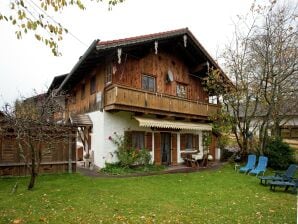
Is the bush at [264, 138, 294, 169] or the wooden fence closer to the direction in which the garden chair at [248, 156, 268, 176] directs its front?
the wooden fence

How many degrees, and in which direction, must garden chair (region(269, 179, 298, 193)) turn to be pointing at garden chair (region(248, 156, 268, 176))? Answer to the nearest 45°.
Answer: approximately 90° to its right

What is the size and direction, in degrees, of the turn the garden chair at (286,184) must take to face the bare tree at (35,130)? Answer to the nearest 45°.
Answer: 0° — it already faces it

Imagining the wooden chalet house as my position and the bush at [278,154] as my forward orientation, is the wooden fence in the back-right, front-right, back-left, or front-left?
back-right

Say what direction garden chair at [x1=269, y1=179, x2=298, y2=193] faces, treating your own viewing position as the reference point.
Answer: facing to the left of the viewer

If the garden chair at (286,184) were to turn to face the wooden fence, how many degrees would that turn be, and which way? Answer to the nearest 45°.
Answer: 0° — it already faces it

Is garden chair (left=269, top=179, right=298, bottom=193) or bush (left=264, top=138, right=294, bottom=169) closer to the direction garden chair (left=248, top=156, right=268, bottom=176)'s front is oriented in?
the garden chair
